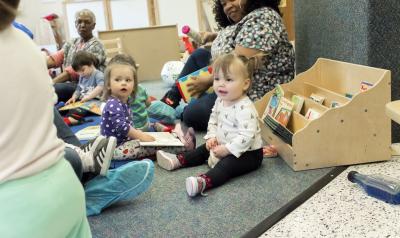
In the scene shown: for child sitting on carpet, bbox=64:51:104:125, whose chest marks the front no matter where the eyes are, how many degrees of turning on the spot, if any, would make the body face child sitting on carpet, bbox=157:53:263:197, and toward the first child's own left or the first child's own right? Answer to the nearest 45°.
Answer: approximately 45° to the first child's own left

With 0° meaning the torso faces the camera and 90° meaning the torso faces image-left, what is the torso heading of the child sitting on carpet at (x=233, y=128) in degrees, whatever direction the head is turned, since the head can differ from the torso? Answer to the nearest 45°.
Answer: approximately 45°

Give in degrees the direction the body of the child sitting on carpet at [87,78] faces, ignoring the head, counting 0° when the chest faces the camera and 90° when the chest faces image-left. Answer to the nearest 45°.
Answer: approximately 45°

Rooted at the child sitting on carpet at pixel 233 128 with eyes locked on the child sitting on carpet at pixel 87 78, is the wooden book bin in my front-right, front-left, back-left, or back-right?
back-right
